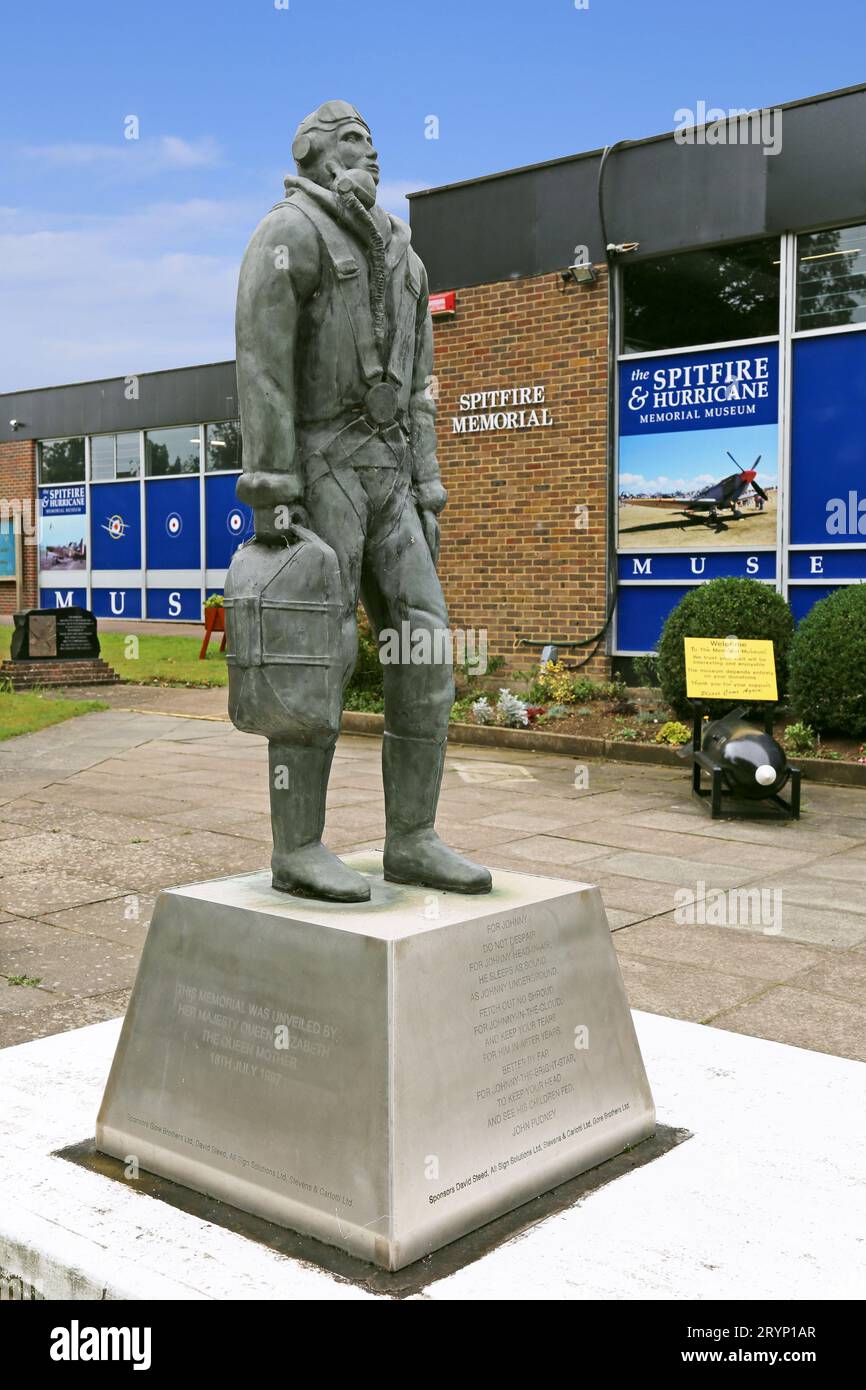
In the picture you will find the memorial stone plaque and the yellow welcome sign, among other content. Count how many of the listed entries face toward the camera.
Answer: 2

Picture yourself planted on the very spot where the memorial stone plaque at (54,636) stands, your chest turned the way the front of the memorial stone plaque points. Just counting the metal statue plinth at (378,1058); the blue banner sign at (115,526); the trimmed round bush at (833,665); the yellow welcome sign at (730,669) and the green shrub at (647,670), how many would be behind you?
1

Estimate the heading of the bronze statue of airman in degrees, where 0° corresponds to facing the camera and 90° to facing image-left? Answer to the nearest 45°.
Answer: approximately 315°

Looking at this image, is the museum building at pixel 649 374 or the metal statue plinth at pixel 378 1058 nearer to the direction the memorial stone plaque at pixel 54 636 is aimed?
the metal statue plinth

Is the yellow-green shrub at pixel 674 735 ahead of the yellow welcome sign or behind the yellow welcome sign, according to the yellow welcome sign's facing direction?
behind

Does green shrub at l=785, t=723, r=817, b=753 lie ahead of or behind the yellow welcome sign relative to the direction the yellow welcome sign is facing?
behind

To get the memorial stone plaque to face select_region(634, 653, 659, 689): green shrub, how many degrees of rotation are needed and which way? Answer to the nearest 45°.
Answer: approximately 45° to its left

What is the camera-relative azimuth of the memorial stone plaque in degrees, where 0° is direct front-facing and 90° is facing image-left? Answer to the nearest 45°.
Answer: approximately 0°

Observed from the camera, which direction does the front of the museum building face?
facing the viewer and to the left of the viewer

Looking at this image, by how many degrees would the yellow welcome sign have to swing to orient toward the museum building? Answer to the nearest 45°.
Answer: approximately 180°

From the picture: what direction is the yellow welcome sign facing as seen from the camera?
toward the camera

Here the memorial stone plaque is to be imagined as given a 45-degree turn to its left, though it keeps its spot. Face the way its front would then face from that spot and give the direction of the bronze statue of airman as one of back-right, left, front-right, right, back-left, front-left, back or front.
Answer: front-right

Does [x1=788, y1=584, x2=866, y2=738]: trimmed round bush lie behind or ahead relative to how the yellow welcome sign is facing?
behind
